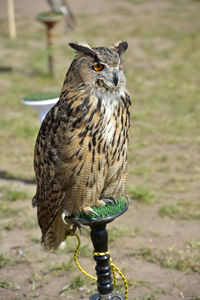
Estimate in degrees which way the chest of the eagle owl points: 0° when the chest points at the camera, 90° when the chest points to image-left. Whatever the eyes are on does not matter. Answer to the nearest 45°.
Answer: approximately 315°

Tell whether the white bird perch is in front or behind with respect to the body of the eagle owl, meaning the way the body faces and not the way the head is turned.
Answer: behind
